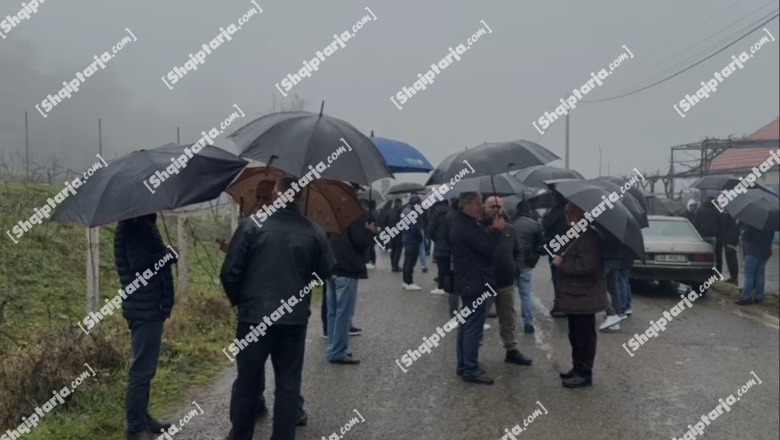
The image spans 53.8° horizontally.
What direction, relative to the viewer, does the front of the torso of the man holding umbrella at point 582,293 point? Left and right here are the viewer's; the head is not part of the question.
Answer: facing to the left of the viewer

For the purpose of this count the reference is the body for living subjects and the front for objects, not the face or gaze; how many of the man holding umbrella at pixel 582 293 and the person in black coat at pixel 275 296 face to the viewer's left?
1

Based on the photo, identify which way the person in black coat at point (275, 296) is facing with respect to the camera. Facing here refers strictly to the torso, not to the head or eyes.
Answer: away from the camera

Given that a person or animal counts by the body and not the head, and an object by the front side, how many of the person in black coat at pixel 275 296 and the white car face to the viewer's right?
0

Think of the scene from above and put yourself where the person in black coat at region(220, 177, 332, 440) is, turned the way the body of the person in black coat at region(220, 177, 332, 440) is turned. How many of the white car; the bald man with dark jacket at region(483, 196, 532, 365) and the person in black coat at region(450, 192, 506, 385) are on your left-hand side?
0

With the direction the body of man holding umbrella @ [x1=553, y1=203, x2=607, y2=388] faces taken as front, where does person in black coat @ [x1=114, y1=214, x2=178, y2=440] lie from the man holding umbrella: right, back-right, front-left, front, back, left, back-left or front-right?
front-left

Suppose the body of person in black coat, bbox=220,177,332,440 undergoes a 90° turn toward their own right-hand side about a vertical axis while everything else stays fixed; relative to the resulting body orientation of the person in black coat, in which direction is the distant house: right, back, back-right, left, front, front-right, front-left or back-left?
front-left
